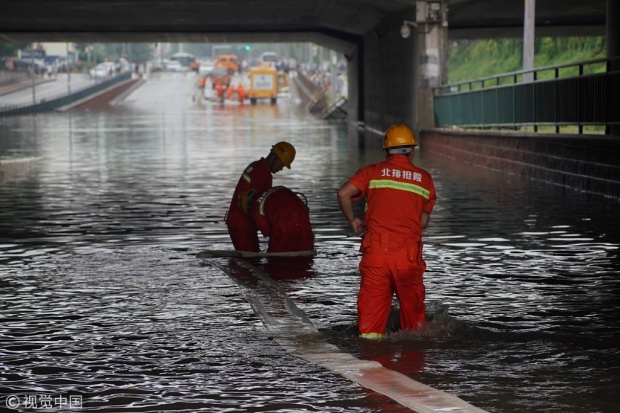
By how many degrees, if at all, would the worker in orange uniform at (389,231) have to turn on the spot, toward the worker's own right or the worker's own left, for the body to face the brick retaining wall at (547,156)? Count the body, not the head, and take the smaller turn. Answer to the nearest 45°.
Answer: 0° — they already face it

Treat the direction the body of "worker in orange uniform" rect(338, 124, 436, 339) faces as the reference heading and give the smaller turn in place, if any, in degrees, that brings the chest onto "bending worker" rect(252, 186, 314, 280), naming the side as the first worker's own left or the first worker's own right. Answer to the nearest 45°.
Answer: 0° — they already face them

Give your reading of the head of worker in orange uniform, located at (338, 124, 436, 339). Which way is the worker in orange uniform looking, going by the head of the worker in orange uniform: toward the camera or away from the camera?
away from the camera

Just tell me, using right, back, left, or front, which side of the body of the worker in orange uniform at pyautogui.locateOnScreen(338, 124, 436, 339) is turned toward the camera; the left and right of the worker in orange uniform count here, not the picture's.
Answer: back

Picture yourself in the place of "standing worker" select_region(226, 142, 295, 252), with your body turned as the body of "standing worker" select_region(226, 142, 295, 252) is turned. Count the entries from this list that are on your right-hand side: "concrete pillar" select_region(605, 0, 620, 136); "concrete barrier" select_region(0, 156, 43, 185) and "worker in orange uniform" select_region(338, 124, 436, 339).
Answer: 1

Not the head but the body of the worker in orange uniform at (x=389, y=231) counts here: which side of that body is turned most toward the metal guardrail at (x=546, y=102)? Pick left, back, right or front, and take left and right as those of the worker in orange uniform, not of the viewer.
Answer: front

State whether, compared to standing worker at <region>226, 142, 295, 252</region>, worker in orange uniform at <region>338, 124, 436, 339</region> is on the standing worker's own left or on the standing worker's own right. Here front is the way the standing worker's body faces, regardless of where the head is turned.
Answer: on the standing worker's own right

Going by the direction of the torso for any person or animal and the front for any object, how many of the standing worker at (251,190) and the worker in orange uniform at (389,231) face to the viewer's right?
1

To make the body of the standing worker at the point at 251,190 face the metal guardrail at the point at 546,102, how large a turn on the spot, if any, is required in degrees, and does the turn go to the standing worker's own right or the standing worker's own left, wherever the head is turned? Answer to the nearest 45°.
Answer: approximately 45° to the standing worker's own left

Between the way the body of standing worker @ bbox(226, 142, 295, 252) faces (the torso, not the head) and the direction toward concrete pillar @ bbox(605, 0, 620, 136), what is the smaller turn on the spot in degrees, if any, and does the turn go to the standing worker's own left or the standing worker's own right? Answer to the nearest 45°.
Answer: approximately 45° to the standing worker's own left

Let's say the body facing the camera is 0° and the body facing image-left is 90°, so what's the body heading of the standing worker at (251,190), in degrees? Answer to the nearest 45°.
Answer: approximately 270°
